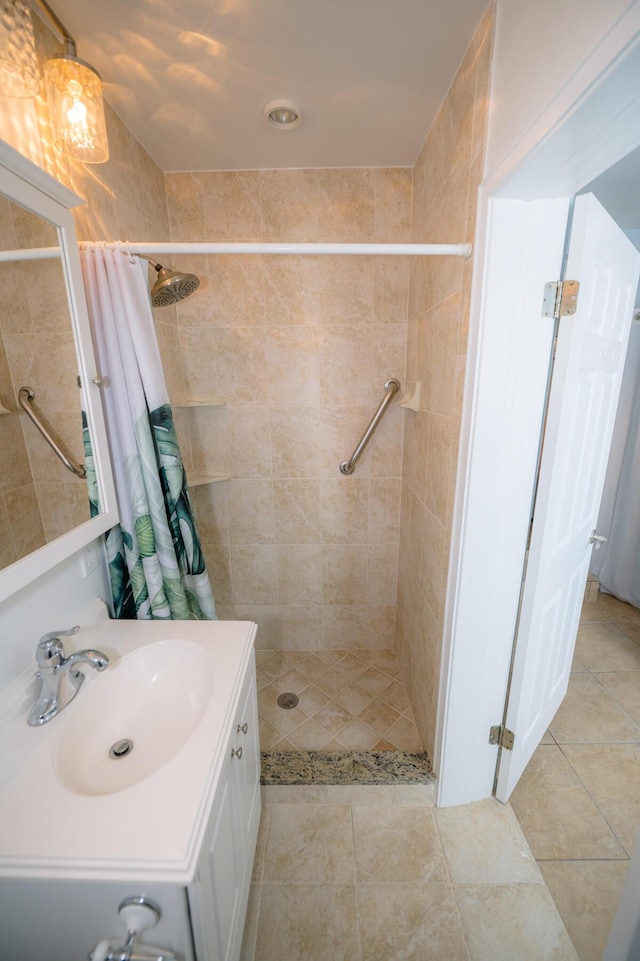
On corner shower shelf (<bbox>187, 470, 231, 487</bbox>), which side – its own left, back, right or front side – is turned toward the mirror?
right

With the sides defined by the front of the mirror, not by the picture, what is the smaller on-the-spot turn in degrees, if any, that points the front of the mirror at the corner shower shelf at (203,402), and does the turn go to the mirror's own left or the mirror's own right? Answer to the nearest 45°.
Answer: approximately 90° to the mirror's own left

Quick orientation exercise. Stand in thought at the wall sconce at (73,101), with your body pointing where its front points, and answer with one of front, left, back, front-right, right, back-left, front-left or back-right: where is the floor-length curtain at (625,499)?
front-left

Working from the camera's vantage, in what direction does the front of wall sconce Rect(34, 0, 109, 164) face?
facing the viewer and to the right of the viewer

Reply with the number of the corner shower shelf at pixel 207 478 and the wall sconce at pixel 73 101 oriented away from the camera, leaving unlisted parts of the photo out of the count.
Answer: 0

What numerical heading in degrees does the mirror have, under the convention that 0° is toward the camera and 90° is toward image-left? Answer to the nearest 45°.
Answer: approximately 315°

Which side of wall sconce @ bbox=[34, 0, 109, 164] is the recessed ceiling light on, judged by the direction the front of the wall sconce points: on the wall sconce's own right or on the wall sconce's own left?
on the wall sconce's own left
